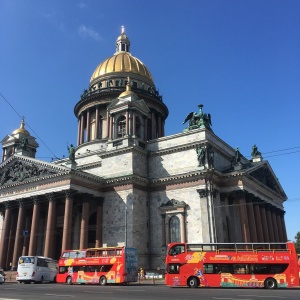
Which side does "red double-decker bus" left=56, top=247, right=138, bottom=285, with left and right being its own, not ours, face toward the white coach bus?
front

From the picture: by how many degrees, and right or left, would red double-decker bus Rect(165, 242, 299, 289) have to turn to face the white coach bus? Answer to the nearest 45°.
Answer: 0° — it already faces it

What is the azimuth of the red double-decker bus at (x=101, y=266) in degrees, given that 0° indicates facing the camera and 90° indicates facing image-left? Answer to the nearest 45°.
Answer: approximately 135°

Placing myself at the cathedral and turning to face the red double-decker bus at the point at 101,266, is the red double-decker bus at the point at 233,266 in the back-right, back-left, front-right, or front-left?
front-left

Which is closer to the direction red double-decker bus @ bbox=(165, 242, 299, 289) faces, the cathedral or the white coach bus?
the white coach bus

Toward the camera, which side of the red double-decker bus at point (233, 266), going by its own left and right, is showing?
left
